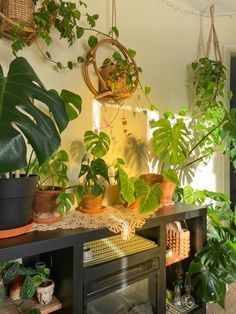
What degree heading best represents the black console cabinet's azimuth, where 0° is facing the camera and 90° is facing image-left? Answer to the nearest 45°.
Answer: approximately 315°

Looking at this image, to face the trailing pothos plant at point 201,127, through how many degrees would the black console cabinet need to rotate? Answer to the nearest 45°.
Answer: approximately 90° to its left

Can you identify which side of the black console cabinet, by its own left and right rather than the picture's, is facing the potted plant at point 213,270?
left

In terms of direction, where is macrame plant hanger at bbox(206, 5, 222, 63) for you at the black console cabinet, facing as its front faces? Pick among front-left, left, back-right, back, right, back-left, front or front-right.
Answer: left
